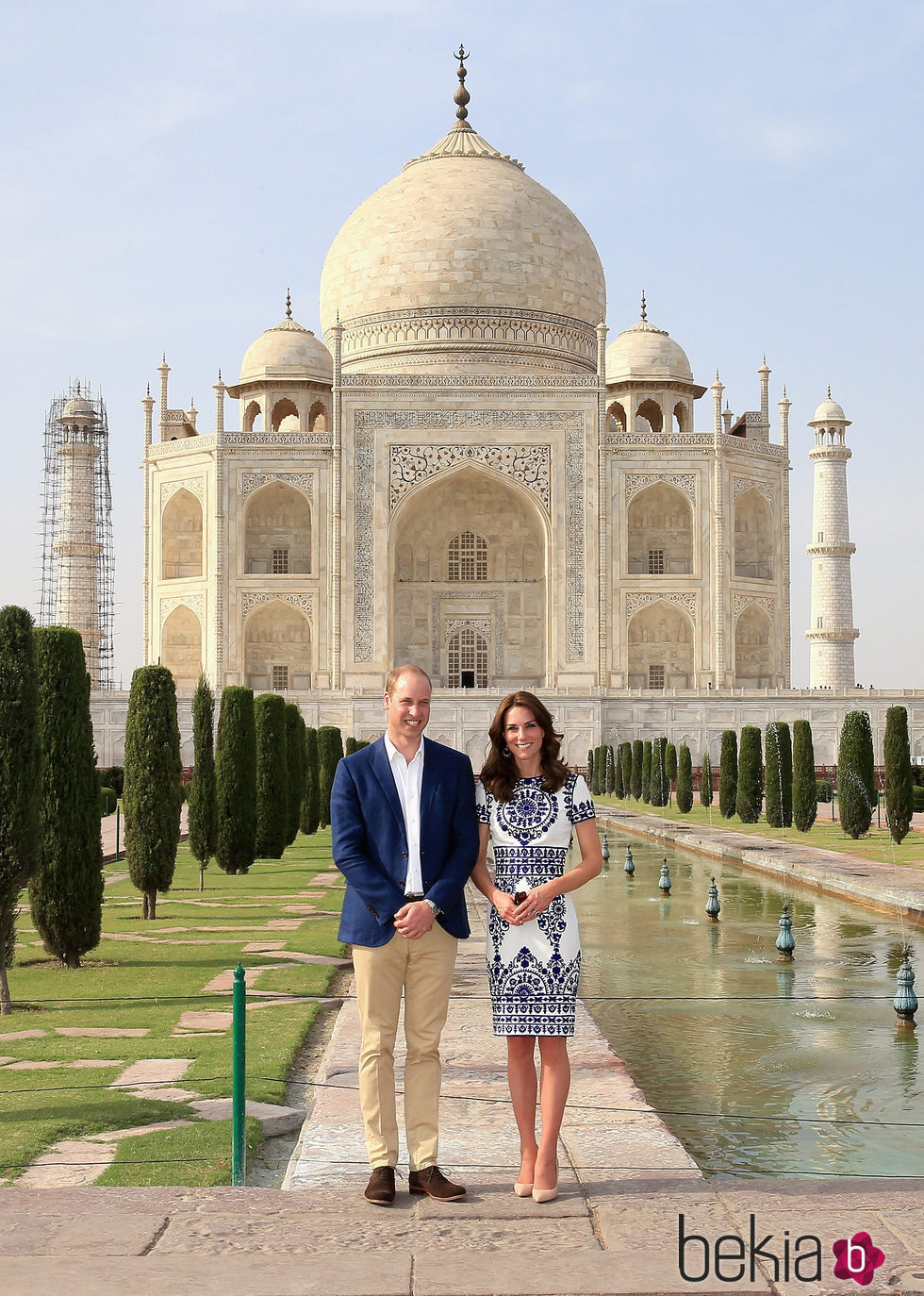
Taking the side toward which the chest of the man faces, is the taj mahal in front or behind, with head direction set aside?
behind

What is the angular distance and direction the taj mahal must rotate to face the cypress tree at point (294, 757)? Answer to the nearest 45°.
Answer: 0° — it already faces it

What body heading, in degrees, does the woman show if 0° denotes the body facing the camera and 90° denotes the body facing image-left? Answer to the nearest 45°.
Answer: approximately 0°

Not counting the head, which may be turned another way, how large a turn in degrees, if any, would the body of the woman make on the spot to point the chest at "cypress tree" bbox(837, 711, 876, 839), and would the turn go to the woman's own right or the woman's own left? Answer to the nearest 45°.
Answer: approximately 180°

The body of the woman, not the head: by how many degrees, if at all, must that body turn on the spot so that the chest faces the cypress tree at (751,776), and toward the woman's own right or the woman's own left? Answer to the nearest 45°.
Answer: approximately 180°

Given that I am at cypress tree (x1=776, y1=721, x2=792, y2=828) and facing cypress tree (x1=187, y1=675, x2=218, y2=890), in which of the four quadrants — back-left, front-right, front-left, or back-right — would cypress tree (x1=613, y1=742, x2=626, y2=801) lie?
back-right

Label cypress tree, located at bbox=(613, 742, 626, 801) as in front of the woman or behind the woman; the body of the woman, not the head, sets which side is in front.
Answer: behind

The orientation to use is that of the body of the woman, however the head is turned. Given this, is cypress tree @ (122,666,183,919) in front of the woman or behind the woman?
behind
